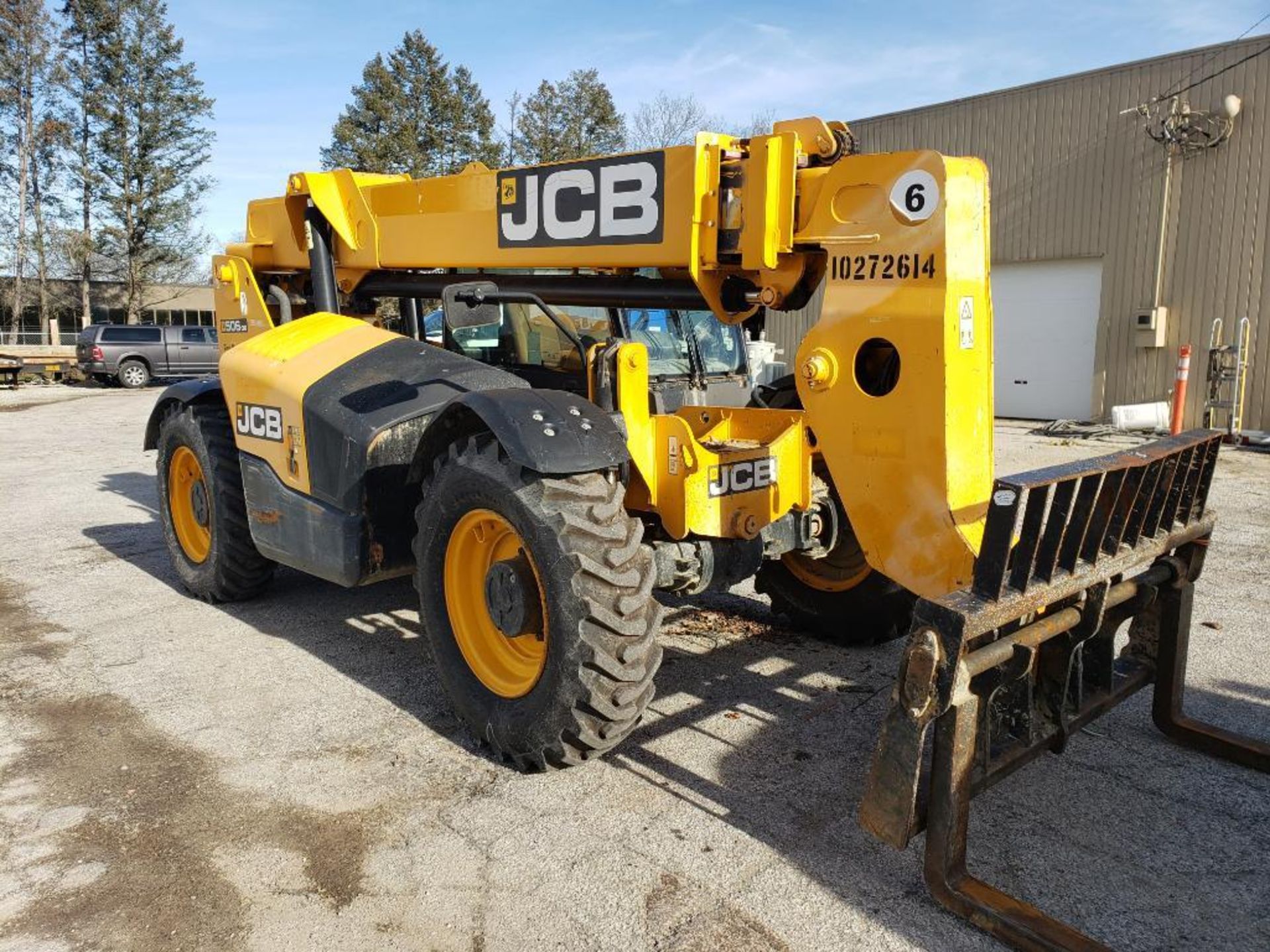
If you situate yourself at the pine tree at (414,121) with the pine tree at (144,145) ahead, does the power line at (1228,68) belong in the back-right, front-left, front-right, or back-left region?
back-left

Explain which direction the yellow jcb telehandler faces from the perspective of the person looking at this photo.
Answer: facing the viewer and to the right of the viewer

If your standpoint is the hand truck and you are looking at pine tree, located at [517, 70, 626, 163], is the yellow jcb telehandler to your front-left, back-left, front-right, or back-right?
back-left

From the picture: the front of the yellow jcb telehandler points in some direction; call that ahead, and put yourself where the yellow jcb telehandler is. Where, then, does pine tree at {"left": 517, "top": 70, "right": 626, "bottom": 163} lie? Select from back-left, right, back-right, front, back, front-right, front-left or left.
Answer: back-left

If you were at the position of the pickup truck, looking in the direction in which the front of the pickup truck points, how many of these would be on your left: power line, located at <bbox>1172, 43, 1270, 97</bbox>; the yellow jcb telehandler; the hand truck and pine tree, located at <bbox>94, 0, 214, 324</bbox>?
1

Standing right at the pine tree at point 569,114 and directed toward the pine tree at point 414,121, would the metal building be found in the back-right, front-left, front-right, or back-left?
back-left

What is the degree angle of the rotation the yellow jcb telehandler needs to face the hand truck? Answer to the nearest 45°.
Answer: approximately 90° to its left

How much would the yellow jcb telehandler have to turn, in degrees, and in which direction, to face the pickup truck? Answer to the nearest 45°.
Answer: approximately 180°

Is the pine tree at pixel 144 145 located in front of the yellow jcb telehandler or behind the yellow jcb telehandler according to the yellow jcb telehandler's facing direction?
behind

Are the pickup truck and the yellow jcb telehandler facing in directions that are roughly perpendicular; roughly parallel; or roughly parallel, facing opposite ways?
roughly perpendicular
